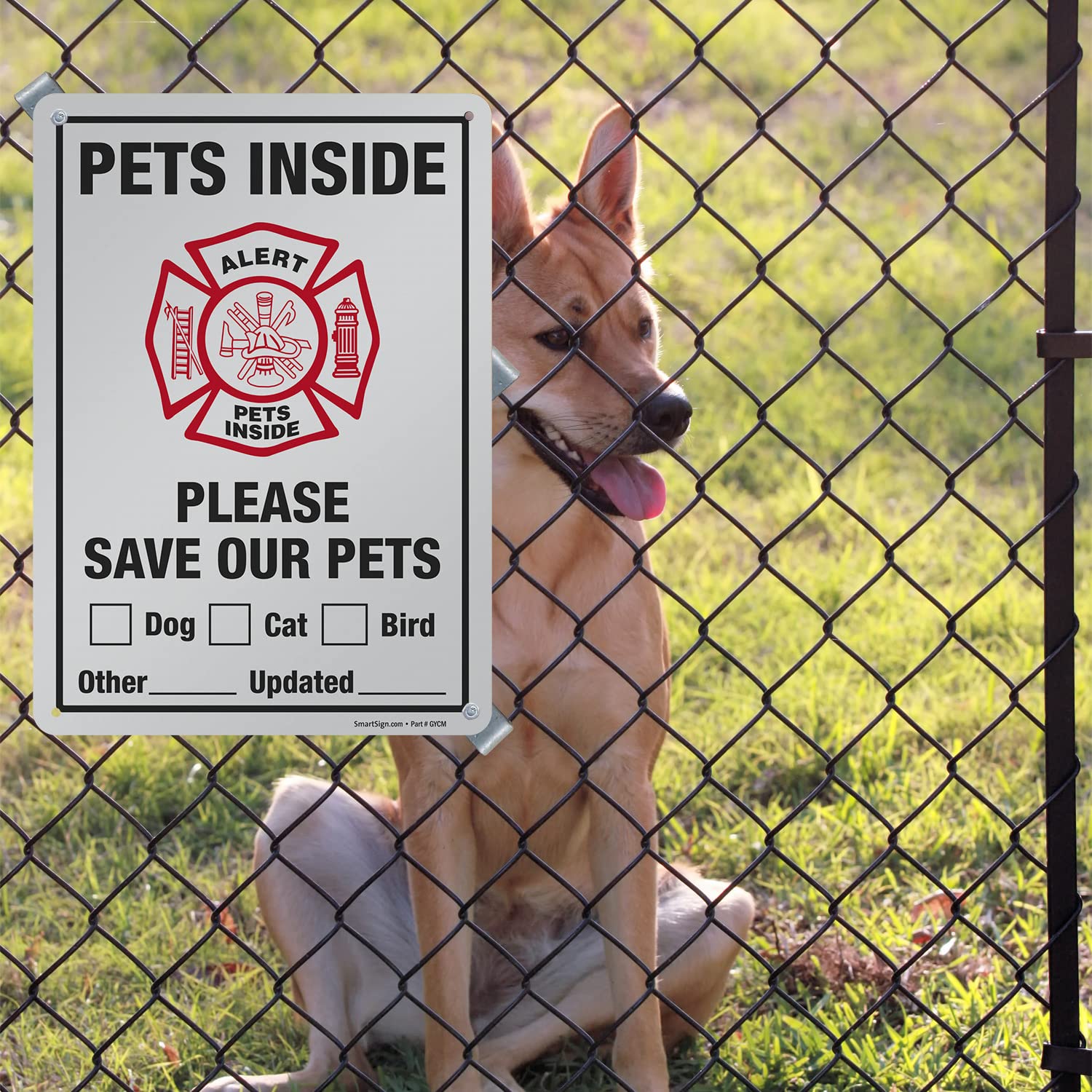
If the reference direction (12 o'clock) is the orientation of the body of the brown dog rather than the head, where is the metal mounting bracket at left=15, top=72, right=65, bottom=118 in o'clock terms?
The metal mounting bracket is roughly at 1 o'clock from the brown dog.

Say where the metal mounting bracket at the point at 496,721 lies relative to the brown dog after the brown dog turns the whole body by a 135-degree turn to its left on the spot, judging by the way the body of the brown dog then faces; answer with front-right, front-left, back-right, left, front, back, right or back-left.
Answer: back-right

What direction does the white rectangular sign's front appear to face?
toward the camera

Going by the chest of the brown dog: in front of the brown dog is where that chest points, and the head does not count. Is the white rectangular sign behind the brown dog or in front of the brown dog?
in front

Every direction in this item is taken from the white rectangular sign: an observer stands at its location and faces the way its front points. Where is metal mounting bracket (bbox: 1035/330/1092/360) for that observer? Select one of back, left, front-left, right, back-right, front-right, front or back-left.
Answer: left

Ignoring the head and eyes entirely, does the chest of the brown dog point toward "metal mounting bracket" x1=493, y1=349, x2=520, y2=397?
yes

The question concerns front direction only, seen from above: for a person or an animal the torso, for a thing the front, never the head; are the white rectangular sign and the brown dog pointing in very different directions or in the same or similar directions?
same or similar directions

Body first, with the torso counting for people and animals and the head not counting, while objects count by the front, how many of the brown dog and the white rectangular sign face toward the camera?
2

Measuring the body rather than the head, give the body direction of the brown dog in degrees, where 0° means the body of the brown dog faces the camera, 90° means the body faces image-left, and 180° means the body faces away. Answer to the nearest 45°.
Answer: approximately 0°
